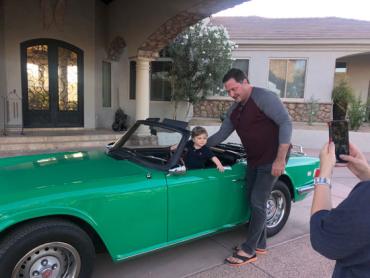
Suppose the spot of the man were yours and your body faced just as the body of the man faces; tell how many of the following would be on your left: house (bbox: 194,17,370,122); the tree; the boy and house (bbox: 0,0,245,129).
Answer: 0

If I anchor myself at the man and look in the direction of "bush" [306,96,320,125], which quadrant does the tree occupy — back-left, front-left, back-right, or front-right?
front-left

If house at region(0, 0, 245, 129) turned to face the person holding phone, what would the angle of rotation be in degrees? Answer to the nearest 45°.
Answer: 0° — it already faces them

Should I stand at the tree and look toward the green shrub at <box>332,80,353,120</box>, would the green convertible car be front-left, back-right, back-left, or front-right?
back-right

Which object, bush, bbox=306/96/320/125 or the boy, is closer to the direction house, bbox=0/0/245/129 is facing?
the boy

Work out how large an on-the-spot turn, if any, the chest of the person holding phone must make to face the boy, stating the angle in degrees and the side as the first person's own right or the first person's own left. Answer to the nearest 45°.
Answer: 0° — they already face them

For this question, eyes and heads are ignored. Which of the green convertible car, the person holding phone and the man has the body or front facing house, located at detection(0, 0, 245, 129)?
the person holding phone

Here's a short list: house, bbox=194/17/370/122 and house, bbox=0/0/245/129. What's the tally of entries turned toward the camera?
2

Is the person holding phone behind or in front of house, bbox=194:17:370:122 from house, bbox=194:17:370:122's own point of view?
in front

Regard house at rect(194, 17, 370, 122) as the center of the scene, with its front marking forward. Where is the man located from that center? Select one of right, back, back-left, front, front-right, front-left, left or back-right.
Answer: front

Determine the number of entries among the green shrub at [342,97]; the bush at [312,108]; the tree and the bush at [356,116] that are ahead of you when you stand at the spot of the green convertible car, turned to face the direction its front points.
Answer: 0

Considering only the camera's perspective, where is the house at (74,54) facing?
facing the viewer

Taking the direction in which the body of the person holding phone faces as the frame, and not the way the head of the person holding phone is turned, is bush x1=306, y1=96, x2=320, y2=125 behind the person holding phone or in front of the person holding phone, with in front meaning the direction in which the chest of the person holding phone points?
in front

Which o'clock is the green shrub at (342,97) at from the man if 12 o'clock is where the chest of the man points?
The green shrub is roughly at 5 o'clock from the man.

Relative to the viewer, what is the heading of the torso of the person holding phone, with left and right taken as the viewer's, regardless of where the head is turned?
facing away from the viewer and to the left of the viewer

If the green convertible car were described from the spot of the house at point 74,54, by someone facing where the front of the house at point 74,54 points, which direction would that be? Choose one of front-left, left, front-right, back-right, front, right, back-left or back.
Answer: front

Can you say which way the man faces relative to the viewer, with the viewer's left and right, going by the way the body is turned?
facing the viewer and to the left of the viewer

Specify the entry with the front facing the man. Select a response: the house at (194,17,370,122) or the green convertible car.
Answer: the house
